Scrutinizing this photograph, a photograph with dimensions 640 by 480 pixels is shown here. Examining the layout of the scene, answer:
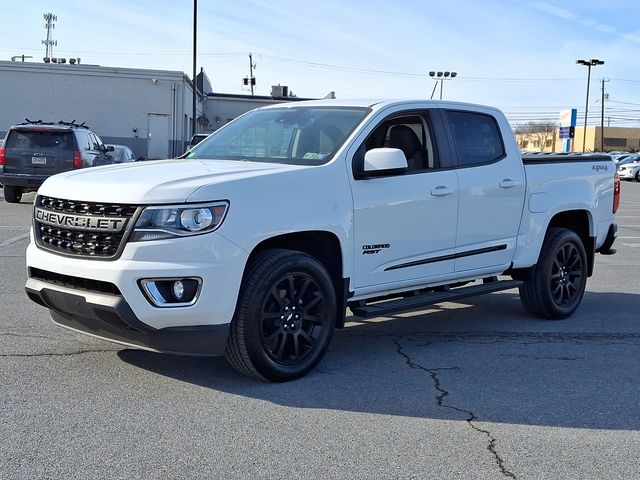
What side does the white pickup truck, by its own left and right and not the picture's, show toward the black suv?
right

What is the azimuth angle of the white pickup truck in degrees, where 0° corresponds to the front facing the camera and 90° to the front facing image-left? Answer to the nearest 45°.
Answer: approximately 45°

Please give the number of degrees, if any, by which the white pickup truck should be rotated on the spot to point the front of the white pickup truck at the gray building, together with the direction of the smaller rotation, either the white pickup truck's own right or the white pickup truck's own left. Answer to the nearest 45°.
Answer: approximately 135° to the white pickup truck's own right
